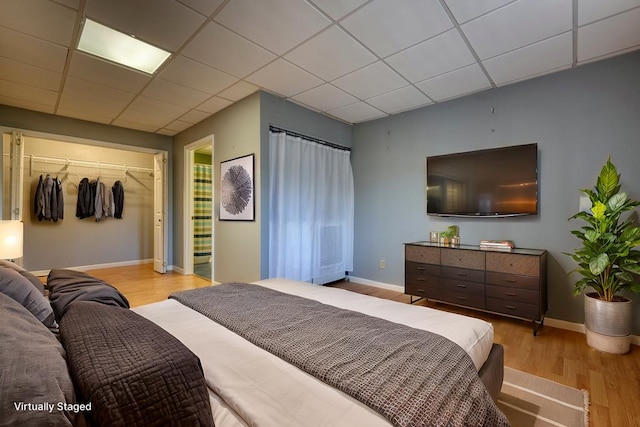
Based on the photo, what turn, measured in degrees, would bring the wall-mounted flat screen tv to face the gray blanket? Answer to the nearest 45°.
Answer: approximately 45° to its left

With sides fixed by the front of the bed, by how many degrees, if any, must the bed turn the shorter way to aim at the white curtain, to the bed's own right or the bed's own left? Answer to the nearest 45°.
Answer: approximately 45° to the bed's own left

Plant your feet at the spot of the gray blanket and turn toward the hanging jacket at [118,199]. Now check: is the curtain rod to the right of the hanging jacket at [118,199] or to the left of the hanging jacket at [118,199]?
right

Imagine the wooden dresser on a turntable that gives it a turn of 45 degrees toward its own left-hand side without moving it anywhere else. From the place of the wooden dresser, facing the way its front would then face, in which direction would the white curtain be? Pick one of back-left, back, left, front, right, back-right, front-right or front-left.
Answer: right

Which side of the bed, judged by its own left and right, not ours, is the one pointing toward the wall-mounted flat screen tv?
front

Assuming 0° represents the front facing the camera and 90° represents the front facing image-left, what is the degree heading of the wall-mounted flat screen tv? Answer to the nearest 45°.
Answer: approximately 45°

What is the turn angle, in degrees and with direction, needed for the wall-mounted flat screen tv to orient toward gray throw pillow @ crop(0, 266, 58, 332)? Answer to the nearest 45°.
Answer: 0° — it already faces it

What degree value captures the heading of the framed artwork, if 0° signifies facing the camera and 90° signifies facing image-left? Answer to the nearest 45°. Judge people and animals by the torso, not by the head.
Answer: approximately 45°

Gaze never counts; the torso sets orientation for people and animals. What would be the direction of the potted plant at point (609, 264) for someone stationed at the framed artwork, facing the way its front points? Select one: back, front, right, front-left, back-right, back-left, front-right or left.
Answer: left

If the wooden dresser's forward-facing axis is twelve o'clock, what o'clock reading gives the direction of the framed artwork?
The framed artwork is roughly at 1 o'clock from the wooden dresser.

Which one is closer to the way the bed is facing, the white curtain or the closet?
the white curtain

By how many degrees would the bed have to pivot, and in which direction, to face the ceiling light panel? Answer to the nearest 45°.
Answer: approximately 90° to its left

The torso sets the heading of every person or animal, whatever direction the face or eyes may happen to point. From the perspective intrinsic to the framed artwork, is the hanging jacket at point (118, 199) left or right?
on its right

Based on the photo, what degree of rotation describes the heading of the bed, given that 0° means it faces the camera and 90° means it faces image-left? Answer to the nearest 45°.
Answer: approximately 225°

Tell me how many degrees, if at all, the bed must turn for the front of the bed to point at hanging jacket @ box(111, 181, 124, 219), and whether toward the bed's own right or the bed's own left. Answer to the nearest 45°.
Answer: approximately 90° to the bed's own left

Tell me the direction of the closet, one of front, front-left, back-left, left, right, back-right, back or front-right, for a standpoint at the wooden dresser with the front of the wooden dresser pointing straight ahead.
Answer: front-right

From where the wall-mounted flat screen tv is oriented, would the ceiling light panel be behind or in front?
in front
